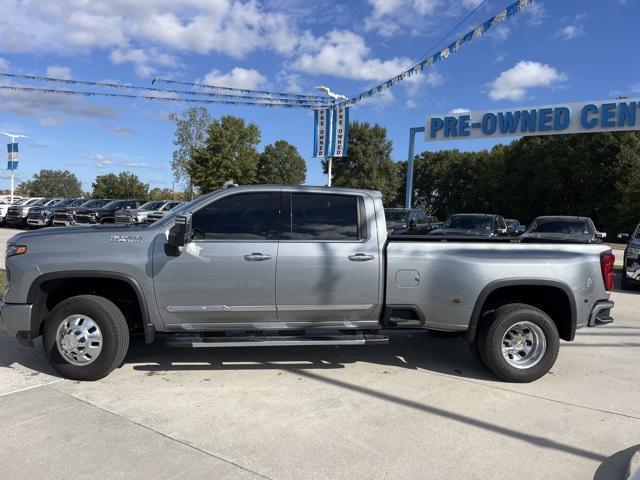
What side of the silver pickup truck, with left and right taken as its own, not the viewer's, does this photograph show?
left

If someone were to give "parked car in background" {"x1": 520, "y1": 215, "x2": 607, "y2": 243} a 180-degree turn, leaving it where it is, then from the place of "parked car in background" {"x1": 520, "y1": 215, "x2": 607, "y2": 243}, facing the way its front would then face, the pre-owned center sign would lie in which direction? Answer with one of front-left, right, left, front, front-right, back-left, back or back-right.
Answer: front

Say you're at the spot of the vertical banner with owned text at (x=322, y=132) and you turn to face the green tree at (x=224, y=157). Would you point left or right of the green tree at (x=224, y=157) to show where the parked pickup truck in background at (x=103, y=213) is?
left

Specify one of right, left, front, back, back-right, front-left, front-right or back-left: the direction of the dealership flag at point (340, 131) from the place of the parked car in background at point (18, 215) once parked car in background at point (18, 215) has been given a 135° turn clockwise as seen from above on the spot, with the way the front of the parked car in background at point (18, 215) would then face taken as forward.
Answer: back-right

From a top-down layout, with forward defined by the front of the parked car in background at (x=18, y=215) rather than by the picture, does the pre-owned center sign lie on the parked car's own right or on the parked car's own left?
on the parked car's own left

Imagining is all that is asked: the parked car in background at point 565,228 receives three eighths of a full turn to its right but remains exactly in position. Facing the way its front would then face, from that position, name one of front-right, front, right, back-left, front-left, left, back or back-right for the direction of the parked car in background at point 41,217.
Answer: front-left

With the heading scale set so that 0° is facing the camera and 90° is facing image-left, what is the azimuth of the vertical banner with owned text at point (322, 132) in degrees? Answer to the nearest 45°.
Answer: approximately 0°

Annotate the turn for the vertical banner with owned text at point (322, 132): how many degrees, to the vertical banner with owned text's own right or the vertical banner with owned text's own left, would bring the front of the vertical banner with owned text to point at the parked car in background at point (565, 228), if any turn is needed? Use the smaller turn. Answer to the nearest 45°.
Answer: approximately 45° to the vertical banner with owned text's own left

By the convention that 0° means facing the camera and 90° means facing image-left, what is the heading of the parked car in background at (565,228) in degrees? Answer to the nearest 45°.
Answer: approximately 0°

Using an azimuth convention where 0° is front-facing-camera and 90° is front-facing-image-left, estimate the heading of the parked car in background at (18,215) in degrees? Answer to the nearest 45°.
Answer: approximately 45°
